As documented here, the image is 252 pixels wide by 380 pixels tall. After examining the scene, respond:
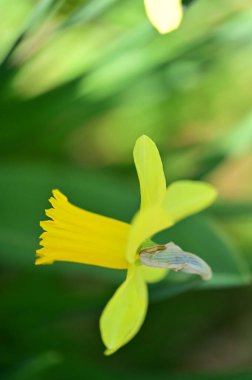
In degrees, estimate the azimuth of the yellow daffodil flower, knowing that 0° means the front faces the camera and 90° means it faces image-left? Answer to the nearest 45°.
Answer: approximately 90°
